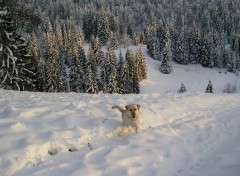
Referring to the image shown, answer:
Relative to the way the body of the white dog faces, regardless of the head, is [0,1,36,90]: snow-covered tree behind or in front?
behind

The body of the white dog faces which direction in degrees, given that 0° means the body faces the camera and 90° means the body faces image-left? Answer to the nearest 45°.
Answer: approximately 315°
